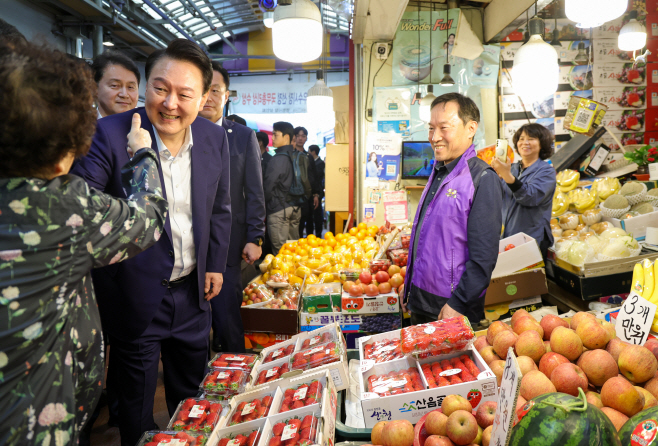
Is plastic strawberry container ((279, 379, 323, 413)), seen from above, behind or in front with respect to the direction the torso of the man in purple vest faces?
in front

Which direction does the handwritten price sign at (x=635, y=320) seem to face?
toward the camera

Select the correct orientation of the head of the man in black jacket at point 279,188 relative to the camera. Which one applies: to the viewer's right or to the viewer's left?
to the viewer's left

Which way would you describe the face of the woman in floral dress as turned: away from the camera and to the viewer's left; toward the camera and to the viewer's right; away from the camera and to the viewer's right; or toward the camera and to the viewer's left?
away from the camera and to the viewer's right

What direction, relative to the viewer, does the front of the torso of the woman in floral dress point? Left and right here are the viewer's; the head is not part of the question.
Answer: facing away from the viewer and to the right of the viewer

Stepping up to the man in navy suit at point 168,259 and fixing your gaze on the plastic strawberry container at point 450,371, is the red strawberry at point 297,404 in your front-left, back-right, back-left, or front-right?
front-right
